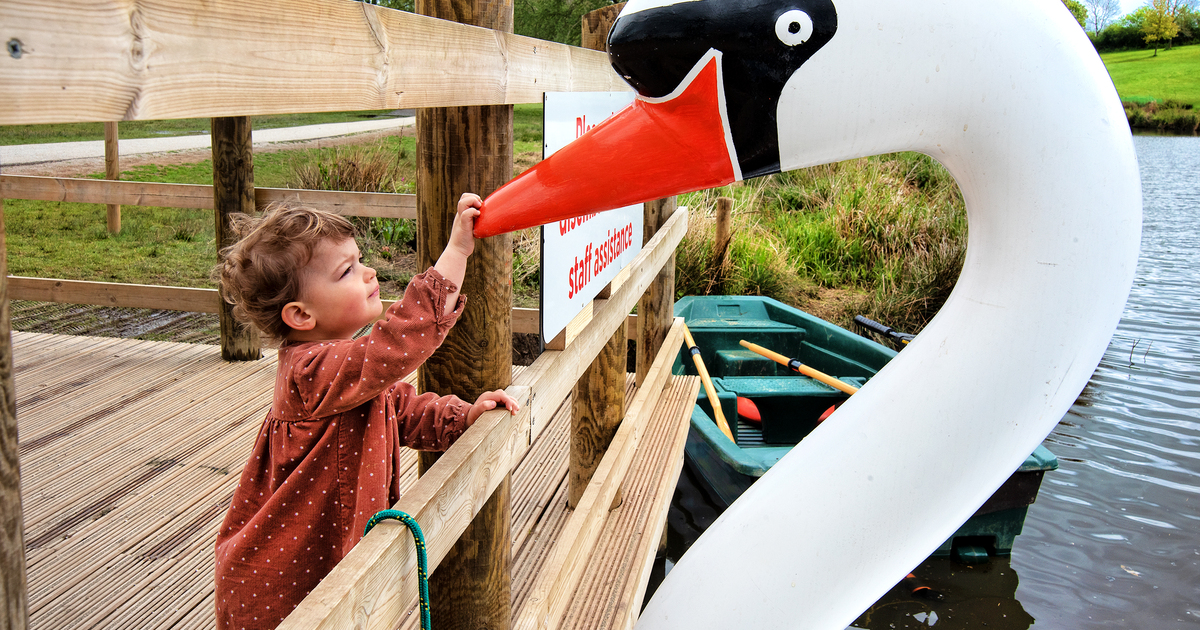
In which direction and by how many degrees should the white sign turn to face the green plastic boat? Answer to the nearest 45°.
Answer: approximately 135° to its left

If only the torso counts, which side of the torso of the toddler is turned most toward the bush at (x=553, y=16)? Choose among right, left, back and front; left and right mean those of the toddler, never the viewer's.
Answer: left

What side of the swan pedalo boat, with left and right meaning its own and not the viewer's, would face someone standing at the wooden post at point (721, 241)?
right

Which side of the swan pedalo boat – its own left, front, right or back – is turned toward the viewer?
left

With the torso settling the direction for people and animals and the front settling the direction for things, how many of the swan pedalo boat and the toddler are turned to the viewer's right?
1

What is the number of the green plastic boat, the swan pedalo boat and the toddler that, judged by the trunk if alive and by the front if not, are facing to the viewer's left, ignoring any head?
1

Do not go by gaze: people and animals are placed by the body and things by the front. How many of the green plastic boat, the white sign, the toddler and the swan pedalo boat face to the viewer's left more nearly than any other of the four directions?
1

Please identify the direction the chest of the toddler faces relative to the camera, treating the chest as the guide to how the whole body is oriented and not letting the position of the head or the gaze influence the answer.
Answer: to the viewer's right
